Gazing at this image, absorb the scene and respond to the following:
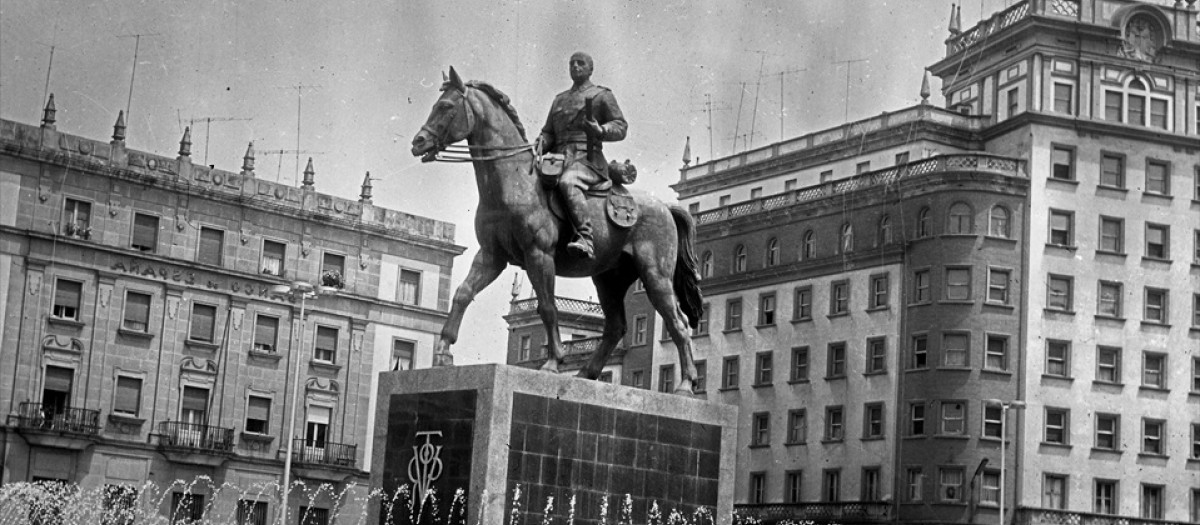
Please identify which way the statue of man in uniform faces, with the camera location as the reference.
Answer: facing the viewer and to the left of the viewer
